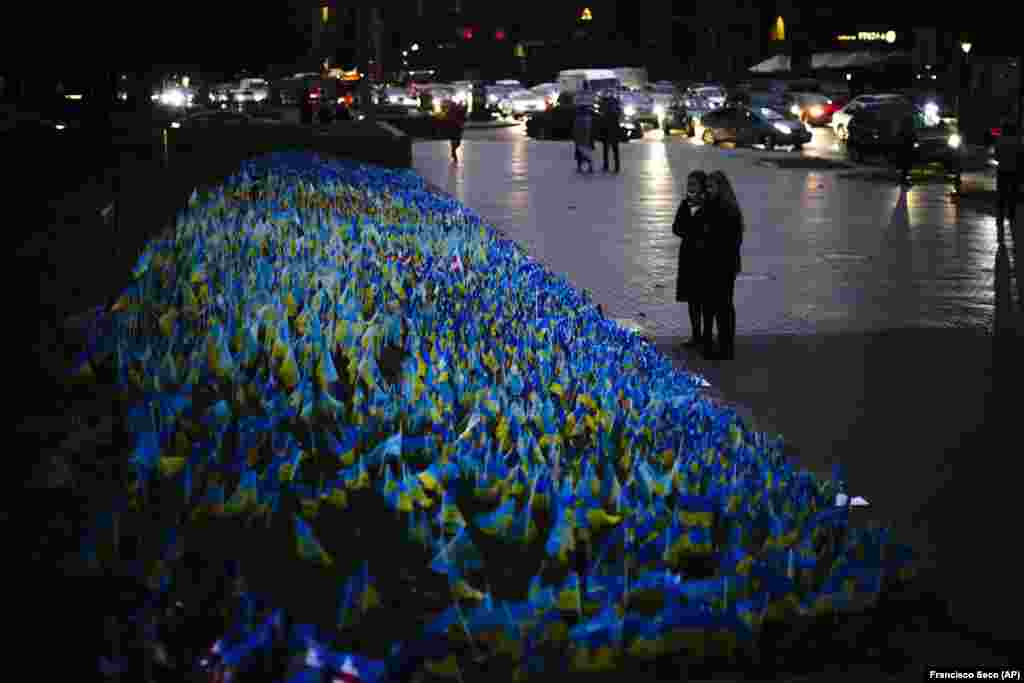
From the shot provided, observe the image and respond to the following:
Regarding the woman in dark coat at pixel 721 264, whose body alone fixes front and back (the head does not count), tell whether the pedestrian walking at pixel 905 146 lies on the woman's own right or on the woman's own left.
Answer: on the woman's own right

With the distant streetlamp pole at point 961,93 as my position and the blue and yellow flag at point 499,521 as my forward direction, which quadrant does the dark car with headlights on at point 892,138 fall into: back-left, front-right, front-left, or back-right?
front-right

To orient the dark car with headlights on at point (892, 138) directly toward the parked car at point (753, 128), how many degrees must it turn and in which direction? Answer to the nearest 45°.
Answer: approximately 180°

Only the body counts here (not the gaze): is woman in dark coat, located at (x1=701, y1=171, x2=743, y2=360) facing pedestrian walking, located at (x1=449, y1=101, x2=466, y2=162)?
no

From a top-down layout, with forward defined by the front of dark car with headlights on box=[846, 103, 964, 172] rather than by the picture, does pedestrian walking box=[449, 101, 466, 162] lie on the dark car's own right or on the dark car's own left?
on the dark car's own right

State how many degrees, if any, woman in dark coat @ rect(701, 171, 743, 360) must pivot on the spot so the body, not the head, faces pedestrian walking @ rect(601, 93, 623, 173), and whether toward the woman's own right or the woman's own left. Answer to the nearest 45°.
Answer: approximately 90° to the woman's own right

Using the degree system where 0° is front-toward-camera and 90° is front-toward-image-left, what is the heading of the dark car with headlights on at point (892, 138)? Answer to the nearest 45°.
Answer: approximately 315°

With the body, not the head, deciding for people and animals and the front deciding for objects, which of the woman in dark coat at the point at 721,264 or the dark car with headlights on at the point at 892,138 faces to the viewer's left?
the woman in dark coat

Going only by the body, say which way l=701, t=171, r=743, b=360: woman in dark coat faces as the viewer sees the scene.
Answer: to the viewer's left

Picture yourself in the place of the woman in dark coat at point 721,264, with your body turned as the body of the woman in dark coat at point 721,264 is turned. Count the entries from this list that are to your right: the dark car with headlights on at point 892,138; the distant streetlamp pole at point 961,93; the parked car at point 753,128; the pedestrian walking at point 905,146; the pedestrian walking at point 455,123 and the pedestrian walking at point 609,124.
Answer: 6

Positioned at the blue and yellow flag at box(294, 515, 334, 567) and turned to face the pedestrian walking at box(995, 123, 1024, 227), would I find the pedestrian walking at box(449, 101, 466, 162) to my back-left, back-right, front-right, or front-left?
front-left

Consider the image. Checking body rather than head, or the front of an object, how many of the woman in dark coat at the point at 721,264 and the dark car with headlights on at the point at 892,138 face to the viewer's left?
1

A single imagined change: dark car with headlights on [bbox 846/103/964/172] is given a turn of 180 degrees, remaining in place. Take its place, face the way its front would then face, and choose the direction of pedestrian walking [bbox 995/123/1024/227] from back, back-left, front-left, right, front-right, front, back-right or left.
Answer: back-left

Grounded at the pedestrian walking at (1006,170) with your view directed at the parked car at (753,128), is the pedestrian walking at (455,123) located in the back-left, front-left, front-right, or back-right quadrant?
front-left
